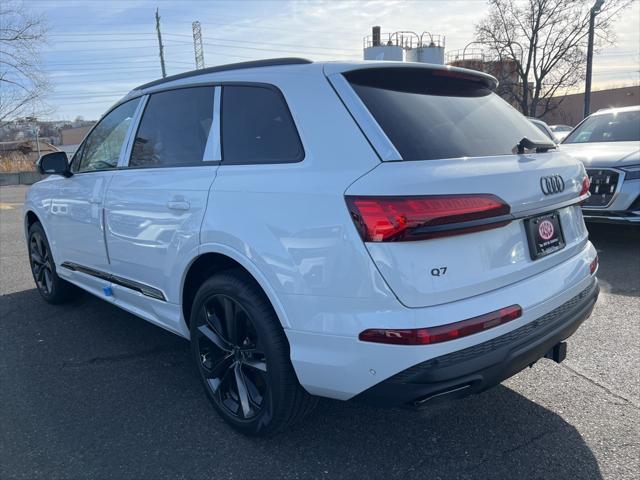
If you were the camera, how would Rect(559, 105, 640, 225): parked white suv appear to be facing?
facing the viewer and to the left of the viewer

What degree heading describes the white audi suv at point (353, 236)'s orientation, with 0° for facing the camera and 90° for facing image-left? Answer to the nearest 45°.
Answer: approximately 135°

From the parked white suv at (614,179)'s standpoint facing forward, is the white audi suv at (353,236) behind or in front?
in front

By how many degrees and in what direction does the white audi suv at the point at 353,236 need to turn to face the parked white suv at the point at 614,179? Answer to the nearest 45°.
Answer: approximately 90° to its right

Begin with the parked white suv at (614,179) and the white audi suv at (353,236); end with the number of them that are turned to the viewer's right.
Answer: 0
